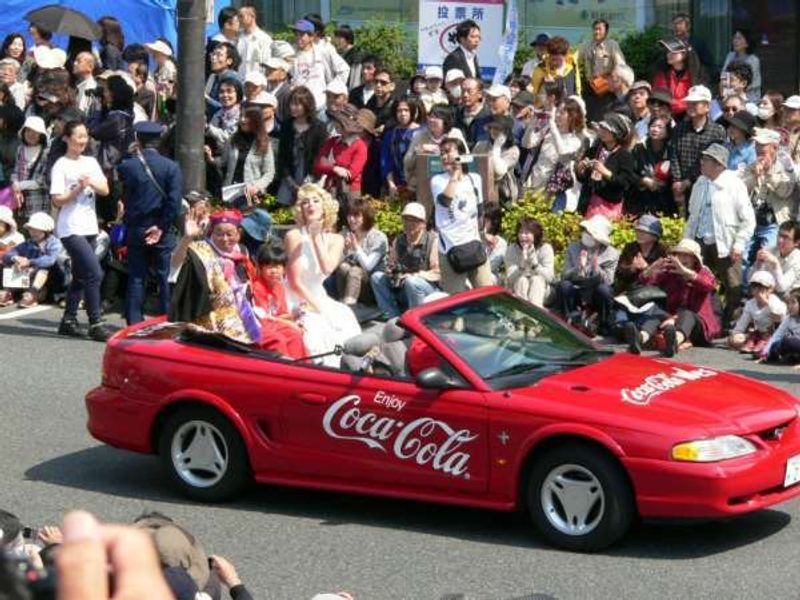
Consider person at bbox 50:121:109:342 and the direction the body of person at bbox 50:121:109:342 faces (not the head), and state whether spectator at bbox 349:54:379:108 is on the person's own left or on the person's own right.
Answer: on the person's own left

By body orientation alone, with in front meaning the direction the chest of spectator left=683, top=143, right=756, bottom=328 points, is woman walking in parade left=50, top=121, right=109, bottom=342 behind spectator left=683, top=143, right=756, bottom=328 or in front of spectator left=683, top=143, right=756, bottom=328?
in front

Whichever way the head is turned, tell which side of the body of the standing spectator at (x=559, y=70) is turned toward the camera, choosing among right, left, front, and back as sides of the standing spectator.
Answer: front

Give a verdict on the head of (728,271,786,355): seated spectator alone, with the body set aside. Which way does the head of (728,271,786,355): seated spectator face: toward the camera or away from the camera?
toward the camera

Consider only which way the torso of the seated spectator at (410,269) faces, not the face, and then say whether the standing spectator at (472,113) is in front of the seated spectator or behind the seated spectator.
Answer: behind

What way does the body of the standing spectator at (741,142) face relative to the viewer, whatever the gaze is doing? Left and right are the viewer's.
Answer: facing the viewer and to the left of the viewer

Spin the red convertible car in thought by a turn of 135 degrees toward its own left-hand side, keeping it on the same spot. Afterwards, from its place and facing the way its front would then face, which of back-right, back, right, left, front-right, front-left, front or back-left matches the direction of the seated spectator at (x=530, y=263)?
front

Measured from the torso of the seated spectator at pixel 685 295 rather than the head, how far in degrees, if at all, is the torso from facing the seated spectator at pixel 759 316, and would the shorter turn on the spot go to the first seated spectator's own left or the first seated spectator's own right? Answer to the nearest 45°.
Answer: approximately 135° to the first seated spectator's own left

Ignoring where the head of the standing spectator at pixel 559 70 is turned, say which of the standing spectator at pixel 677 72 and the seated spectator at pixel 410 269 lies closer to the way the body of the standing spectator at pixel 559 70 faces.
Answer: the seated spectator

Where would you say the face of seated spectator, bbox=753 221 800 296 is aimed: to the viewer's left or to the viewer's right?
to the viewer's left

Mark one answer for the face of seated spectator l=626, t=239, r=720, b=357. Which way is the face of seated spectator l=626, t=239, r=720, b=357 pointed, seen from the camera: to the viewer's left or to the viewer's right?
to the viewer's left
